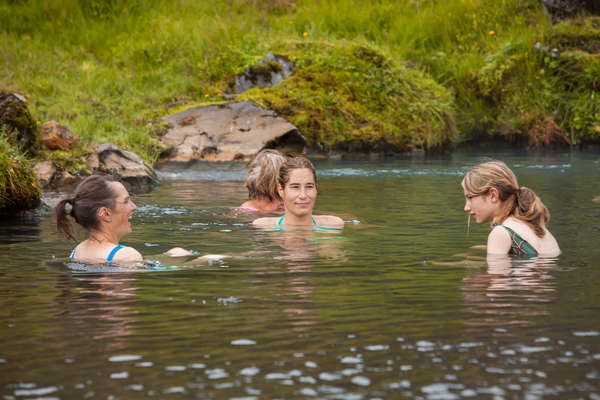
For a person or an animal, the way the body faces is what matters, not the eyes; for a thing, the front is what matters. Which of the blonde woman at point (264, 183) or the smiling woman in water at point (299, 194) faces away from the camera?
the blonde woman

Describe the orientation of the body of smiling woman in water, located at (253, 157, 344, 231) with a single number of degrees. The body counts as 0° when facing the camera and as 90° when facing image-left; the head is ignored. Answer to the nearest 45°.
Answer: approximately 0°

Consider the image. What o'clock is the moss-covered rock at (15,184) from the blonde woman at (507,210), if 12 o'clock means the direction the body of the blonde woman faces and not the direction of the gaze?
The moss-covered rock is roughly at 11 o'clock from the blonde woman.

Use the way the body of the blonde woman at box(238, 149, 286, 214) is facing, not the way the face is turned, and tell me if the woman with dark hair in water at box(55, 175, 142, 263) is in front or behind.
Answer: behind

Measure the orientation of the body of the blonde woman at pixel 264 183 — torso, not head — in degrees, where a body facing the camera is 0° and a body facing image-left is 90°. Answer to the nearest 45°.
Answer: approximately 180°

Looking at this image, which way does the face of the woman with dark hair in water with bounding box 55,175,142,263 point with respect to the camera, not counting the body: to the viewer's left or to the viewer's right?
to the viewer's right

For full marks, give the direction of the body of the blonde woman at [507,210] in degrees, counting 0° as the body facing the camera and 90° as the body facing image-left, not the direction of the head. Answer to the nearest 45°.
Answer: approximately 135°

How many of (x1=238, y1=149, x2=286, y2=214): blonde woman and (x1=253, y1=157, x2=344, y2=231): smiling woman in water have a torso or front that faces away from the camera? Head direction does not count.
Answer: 1

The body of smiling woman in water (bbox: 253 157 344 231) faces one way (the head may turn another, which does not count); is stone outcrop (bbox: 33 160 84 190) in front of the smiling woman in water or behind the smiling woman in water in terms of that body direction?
behind

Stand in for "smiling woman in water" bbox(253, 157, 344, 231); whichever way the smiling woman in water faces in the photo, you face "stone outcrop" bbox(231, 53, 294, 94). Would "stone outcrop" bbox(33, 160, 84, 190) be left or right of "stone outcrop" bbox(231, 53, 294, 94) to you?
left

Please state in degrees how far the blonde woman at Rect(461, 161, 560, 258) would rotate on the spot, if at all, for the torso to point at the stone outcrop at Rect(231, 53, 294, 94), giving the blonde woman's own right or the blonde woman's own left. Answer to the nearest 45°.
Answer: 0° — they already face it

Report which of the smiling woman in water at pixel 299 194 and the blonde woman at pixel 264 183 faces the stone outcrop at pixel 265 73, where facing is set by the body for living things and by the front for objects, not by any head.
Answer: the blonde woman

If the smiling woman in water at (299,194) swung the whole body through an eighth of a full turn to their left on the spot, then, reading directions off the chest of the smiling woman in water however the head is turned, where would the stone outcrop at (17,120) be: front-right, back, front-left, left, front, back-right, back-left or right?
back
